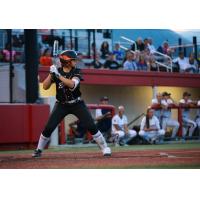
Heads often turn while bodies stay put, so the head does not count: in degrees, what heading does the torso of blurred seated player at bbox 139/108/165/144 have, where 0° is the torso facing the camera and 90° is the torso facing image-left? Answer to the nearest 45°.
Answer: approximately 0°

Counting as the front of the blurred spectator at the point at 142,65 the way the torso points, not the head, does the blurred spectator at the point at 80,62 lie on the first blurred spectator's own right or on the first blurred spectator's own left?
on the first blurred spectator's own right

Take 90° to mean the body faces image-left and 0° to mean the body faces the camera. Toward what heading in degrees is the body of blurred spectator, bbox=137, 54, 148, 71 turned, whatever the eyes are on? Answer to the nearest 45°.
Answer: approximately 0°

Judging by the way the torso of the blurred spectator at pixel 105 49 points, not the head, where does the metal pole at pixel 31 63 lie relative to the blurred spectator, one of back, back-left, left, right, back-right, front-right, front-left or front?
front-right

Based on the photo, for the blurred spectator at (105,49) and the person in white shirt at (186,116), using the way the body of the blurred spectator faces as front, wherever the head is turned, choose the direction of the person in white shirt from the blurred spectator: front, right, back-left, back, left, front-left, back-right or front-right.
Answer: left
